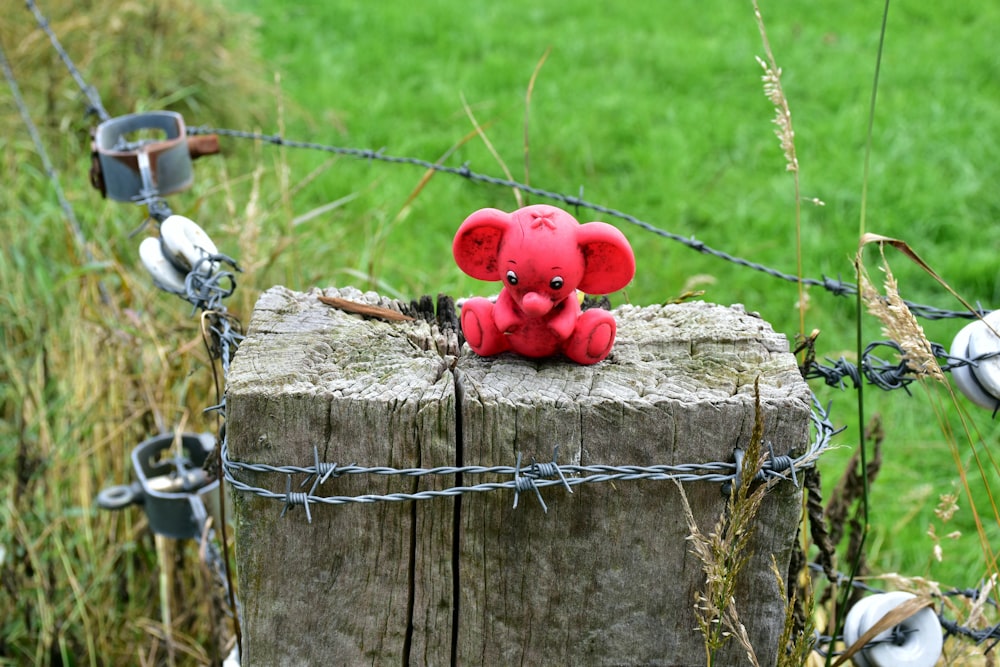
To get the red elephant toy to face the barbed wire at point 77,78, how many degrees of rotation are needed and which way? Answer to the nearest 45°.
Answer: approximately 135° to its right

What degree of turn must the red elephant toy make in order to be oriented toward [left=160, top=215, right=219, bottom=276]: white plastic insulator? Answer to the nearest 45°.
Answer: approximately 135° to its right

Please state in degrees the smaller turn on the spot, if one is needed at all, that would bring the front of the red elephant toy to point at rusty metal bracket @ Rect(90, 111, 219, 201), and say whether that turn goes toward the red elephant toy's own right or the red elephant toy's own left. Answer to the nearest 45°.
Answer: approximately 135° to the red elephant toy's own right

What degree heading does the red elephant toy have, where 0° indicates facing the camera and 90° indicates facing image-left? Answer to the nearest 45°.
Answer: approximately 0°

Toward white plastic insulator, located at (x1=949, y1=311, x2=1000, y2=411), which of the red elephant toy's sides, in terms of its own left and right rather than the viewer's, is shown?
left

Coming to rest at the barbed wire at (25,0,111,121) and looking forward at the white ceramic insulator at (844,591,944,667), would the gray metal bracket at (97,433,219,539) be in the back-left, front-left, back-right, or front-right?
front-right

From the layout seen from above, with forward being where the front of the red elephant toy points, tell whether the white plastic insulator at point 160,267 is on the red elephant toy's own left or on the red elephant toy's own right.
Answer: on the red elephant toy's own right
